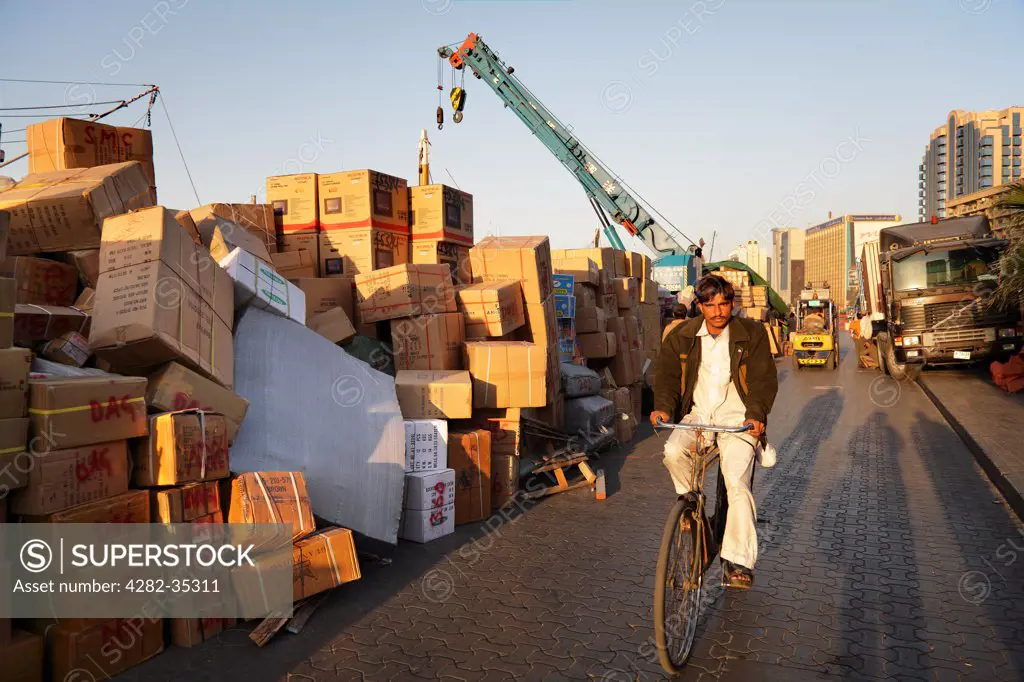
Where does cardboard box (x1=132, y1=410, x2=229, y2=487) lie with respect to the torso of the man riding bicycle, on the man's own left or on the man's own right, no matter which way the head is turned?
on the man's own right

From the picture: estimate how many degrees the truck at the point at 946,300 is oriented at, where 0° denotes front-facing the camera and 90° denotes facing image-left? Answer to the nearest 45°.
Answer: approximately 0°

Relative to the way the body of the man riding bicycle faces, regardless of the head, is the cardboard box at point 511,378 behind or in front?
behind

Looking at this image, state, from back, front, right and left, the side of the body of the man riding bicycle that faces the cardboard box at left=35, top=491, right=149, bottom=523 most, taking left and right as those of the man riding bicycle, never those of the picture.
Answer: right
